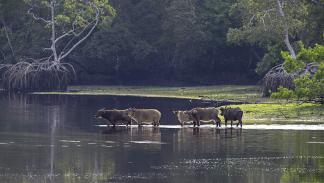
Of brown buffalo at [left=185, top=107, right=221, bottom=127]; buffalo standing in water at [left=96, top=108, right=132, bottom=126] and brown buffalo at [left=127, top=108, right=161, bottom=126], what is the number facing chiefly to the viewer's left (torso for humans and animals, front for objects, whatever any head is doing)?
3

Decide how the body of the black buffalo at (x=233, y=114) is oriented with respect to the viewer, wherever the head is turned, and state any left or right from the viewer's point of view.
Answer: facing to the left of the viewer

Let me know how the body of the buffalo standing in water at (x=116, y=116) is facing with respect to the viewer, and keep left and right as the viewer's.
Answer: facing to the left of the viewer

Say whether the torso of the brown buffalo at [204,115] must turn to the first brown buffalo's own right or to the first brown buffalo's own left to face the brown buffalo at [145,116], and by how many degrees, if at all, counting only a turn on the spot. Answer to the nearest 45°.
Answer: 0° — it already faces it

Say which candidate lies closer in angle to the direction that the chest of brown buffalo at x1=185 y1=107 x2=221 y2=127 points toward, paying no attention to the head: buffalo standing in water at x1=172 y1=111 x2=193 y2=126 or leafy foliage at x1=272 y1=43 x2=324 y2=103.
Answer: the buffalo standing in water

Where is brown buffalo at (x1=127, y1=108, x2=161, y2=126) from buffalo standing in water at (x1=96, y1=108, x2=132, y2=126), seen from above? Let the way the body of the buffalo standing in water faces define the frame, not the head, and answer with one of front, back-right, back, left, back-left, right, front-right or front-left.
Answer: back

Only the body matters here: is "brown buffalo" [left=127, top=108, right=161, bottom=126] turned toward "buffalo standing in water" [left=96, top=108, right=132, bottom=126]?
yes

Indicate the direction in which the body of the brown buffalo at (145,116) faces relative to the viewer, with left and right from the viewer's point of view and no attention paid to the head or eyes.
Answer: facing to the left of the viewer

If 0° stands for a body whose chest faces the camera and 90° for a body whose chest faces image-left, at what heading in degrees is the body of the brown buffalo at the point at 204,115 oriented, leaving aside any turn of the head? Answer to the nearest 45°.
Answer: approximately 90°

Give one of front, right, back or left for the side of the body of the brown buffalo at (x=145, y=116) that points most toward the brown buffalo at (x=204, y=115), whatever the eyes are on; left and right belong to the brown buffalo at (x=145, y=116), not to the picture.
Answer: back
